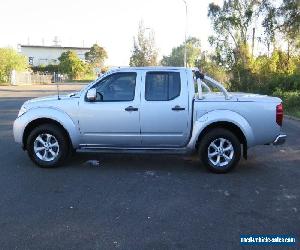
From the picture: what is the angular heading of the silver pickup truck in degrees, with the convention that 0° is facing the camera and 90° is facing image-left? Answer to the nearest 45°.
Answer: approximately 90°

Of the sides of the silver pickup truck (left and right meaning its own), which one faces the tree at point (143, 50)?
right

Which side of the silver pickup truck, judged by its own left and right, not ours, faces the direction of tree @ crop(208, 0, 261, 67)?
right
